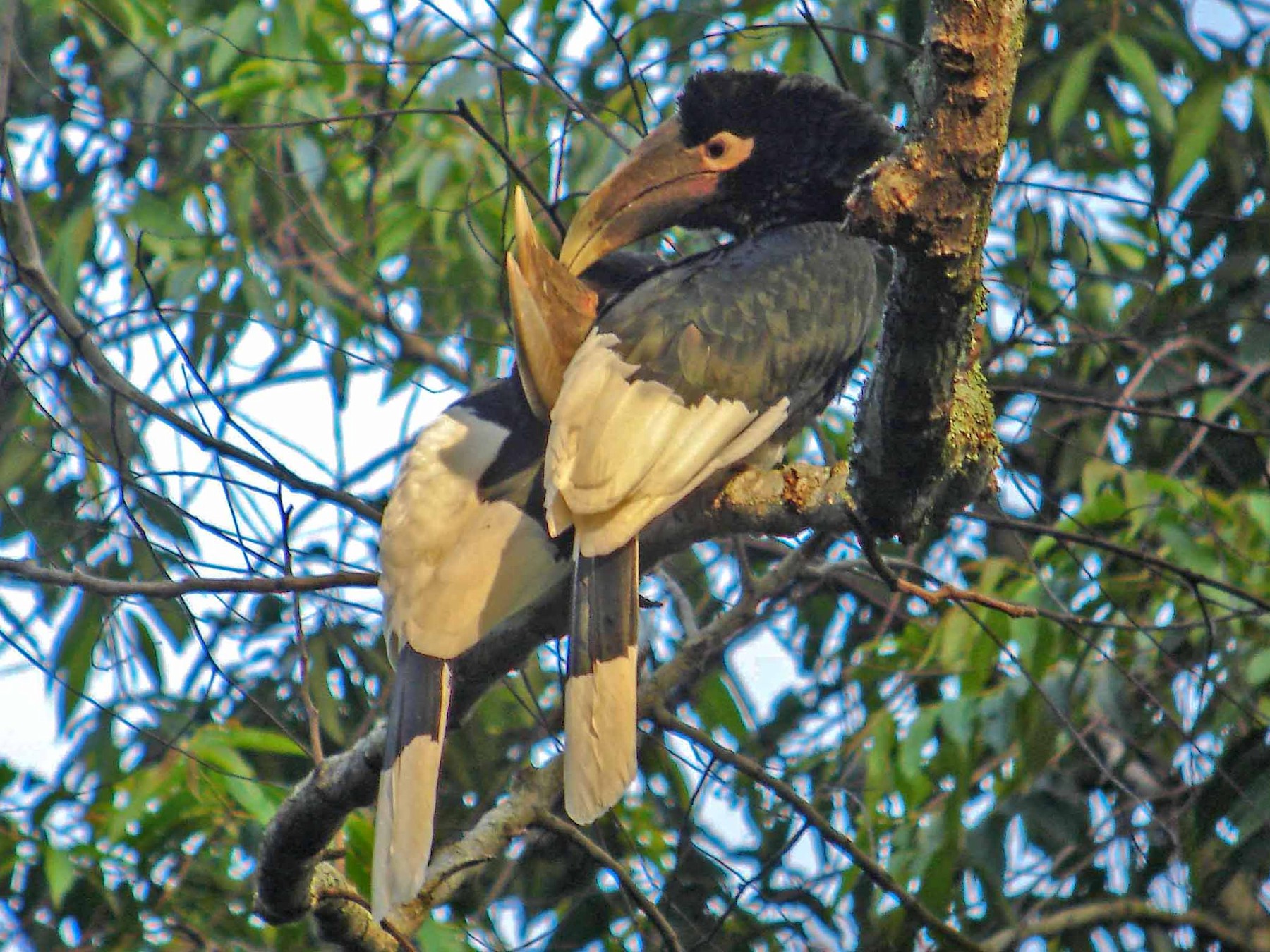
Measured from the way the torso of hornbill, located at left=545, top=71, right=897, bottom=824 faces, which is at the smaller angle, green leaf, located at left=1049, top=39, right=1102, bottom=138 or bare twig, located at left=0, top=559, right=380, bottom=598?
the green leaf

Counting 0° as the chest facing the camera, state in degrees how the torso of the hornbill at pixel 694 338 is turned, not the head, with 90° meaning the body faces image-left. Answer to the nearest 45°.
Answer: approximately 225°

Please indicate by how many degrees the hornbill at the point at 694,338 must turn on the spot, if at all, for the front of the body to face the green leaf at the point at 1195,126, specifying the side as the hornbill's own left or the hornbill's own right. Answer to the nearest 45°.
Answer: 0° — it already faces it
